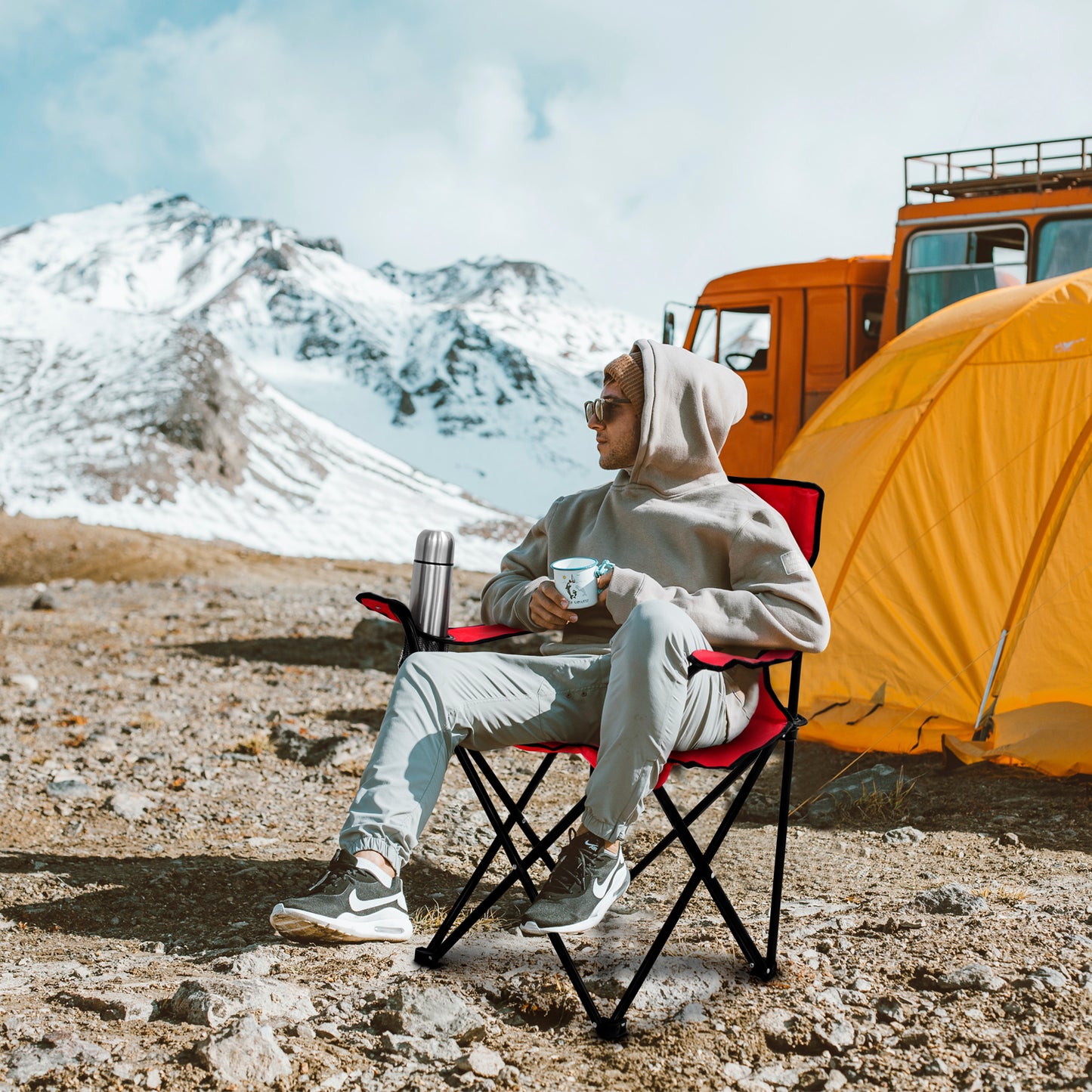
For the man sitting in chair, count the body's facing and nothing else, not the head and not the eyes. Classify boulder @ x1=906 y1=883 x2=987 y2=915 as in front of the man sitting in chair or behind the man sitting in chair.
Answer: behind

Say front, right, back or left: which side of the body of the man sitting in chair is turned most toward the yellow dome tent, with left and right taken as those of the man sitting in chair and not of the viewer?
back

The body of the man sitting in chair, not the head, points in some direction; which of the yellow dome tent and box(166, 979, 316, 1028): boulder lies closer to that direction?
the boulder

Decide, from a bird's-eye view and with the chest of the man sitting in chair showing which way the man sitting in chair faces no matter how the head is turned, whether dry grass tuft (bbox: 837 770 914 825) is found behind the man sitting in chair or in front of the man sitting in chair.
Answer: behind

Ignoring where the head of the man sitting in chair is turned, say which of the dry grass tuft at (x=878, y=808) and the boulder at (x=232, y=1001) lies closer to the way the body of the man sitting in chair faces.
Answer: the boulder

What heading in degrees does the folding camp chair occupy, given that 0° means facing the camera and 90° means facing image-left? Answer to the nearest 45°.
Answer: approximately 45°

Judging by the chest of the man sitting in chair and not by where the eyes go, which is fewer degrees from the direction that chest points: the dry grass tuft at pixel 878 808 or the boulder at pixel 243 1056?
the boulder

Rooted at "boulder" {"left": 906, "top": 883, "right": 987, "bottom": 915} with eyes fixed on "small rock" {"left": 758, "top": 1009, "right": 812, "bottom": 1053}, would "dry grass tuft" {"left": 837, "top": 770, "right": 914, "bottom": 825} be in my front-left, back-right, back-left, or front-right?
back-right

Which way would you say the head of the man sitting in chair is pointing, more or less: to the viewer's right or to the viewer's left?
to the viewer's left

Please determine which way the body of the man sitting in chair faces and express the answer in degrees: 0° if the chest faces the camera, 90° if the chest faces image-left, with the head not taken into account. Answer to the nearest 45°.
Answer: approximately 45°
